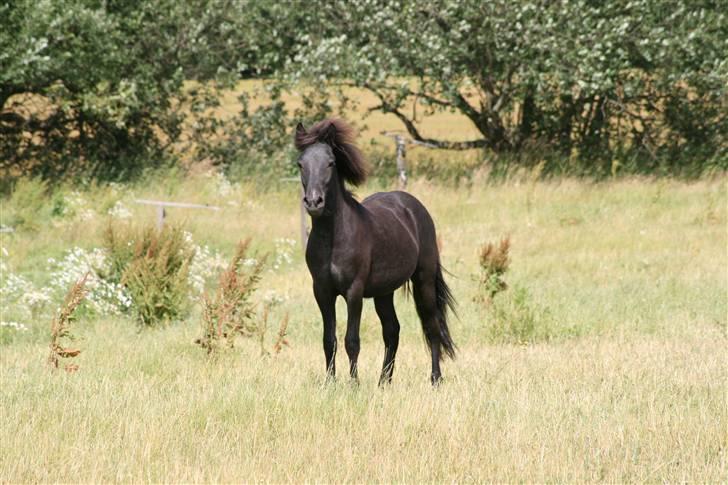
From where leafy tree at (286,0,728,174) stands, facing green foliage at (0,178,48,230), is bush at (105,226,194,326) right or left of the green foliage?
left

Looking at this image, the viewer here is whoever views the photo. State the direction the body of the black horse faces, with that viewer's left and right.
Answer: facing the viewer and to the left of the viewer

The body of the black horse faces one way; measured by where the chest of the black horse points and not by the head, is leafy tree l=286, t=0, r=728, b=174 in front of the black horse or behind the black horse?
behind

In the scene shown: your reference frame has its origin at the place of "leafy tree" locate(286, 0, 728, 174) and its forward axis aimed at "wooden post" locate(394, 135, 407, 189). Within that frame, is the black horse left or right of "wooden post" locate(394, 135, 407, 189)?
left

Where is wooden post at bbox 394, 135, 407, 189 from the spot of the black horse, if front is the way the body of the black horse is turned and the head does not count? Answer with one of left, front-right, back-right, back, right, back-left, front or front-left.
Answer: back-right
